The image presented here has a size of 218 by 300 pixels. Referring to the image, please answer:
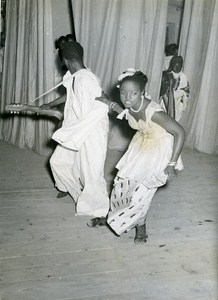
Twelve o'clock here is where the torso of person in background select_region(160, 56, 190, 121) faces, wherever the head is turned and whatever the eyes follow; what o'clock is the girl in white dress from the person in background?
The girl in white dress is roughly at 12 o'clock from the person in background.

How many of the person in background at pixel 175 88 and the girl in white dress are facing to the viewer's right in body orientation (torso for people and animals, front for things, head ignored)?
0

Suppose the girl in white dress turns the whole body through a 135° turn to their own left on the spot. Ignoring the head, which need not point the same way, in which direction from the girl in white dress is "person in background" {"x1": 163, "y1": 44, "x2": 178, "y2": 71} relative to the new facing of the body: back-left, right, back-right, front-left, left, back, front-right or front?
left

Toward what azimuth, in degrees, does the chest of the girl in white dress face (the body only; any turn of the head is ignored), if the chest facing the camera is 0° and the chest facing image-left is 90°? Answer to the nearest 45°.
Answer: approximately 45°

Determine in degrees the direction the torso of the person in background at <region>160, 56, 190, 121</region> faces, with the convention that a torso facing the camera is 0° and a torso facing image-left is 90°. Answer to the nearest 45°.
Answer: approximately 0°

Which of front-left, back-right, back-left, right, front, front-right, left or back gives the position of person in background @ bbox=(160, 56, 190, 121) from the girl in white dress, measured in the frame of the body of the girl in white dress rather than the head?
back-right
